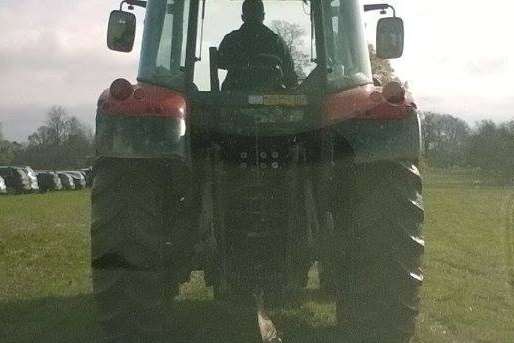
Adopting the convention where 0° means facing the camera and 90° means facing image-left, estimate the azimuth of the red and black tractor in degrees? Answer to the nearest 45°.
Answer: approximately 180°
